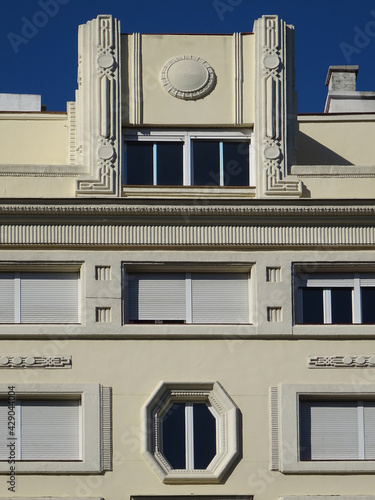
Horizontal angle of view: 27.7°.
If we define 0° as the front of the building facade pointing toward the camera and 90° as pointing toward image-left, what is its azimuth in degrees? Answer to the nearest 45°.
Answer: approximately 0°
